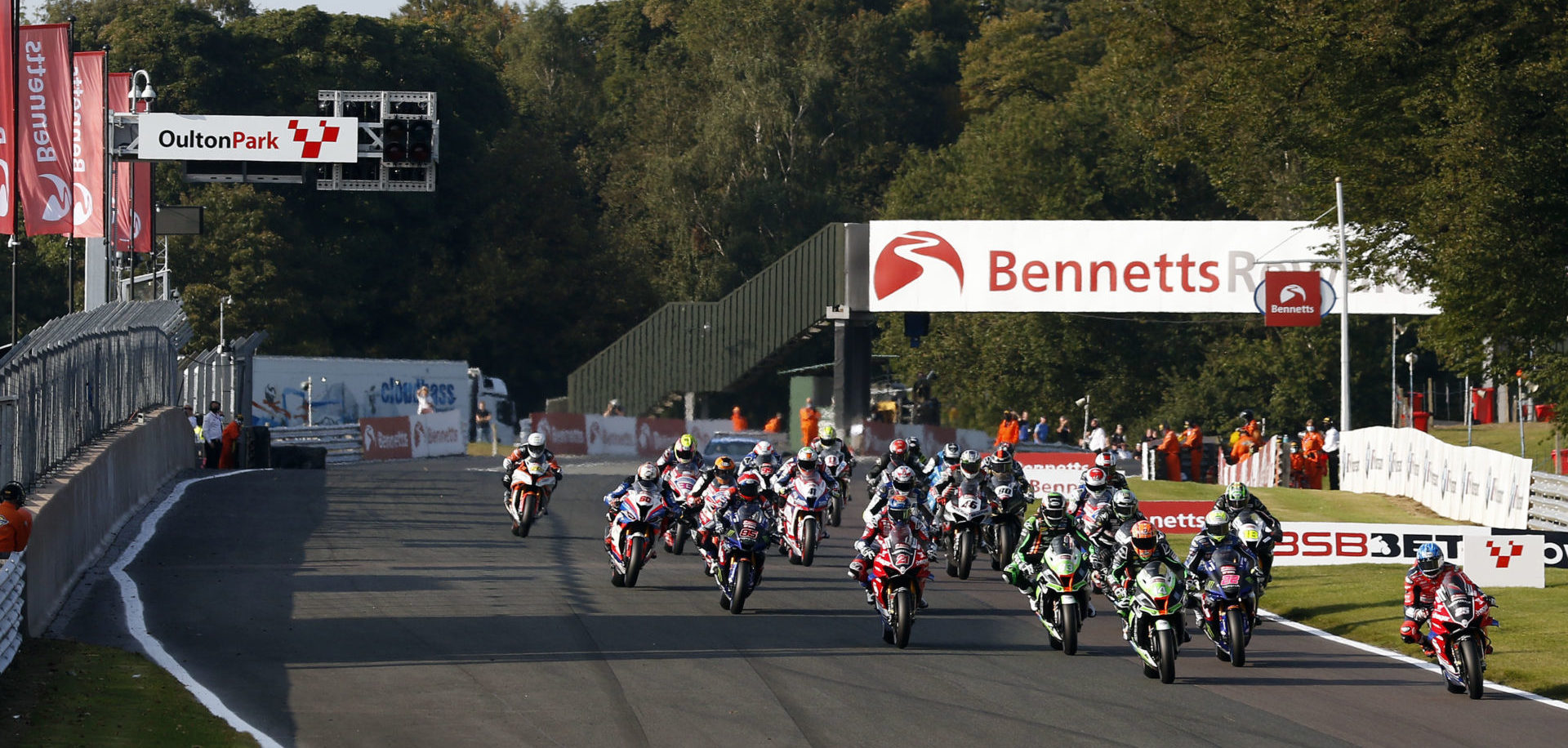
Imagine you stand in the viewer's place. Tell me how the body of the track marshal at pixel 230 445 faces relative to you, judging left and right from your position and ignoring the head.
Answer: facing to the right of the viewer

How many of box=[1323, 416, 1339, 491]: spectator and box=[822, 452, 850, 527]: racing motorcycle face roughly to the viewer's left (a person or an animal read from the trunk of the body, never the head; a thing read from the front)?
1

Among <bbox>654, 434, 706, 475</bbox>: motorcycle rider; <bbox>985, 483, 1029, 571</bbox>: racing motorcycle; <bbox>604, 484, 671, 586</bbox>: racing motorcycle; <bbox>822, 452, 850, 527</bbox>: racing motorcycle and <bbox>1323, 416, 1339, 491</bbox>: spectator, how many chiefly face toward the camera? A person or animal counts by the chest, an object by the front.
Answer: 4

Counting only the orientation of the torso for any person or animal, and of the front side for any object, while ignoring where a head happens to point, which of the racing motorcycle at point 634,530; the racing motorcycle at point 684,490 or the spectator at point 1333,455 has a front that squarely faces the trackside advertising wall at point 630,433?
the spectator

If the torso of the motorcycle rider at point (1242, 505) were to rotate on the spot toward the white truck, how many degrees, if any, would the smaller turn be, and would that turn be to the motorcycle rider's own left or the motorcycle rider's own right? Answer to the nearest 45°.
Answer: approximately 135° to the motorcycle rider's own right

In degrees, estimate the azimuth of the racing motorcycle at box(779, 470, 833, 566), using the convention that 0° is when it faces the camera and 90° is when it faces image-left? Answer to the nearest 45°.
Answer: approximately 0°

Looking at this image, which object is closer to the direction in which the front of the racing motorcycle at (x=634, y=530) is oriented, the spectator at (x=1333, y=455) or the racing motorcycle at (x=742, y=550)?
the racing motorcycle
